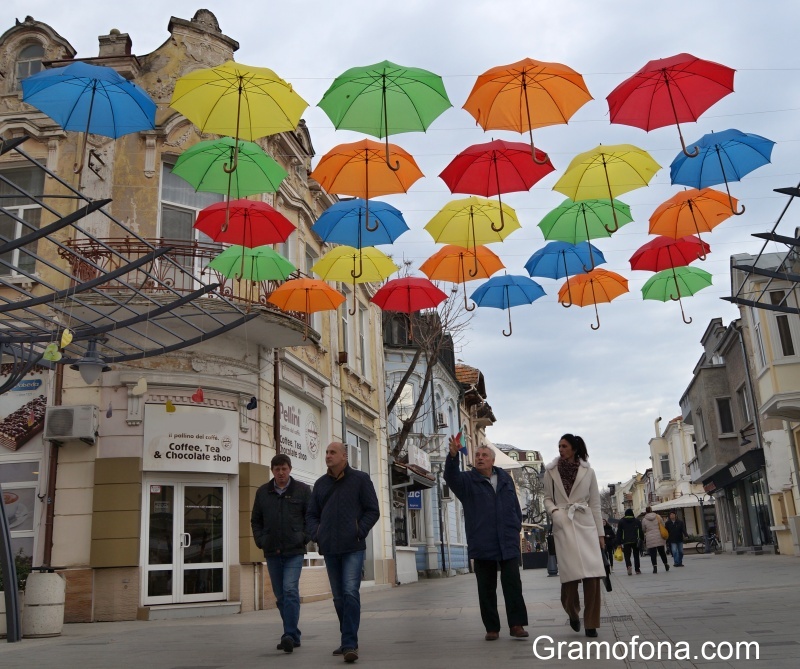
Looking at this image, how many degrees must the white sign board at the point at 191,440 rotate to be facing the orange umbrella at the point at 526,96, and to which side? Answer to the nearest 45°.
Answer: approximately 45° to its left

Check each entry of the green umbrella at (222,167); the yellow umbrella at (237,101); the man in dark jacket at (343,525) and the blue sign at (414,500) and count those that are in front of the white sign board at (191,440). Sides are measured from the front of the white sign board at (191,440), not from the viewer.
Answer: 3

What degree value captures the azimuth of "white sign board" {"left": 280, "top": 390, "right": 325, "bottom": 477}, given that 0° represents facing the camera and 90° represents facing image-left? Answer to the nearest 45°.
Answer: approximately 315°

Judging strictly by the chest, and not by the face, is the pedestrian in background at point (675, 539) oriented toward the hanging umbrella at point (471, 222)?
yes

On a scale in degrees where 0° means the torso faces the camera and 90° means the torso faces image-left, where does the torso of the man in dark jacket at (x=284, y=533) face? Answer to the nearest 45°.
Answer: approximately 0°

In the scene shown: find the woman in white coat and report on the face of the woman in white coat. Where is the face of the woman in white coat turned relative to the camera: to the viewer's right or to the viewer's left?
to the viewer's left

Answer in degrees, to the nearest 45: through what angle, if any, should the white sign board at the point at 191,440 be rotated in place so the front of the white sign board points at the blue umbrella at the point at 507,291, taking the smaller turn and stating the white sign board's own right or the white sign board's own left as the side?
approximately 45° to the white sign board's own left

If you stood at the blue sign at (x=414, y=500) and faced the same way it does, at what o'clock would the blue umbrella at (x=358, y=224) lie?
The blue umbrella is roughly at 12 o'clock from the blue sign.
